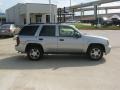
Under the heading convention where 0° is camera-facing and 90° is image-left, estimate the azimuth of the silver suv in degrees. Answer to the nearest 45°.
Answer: approximately 270°
